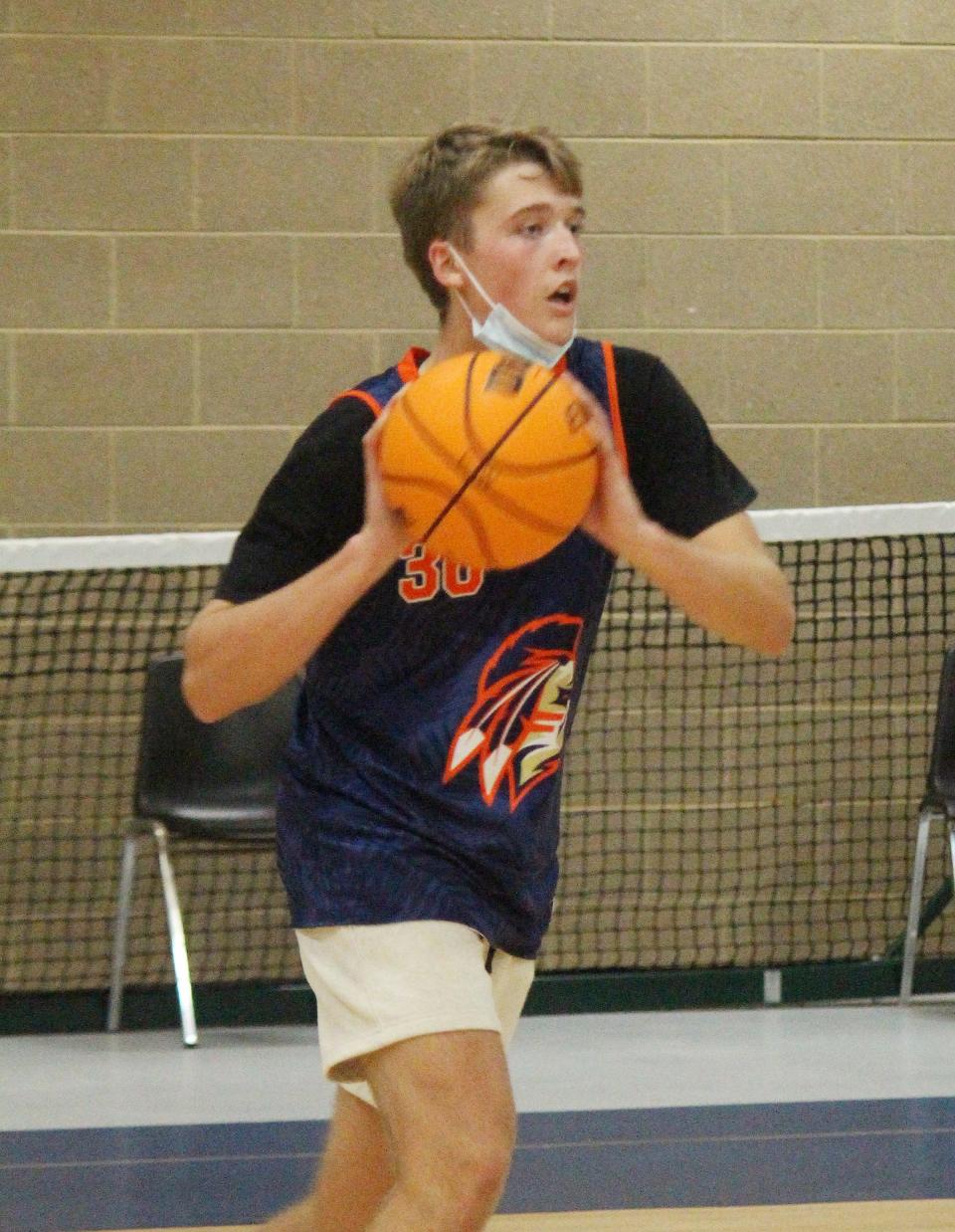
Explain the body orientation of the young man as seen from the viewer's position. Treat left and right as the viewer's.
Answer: facing the viewer and to the right of the viewer

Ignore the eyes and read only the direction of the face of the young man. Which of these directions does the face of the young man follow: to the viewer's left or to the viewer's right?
to the viewer's right

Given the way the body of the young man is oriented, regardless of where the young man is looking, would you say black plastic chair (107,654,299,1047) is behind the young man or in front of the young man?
behind

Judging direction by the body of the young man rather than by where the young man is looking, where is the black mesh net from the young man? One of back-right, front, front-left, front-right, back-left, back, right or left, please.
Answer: back-left
